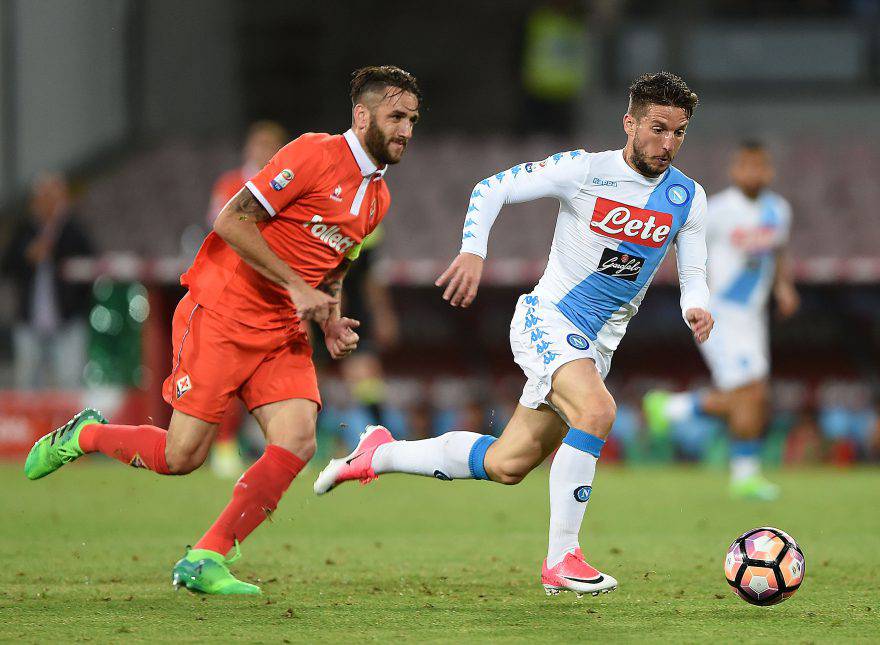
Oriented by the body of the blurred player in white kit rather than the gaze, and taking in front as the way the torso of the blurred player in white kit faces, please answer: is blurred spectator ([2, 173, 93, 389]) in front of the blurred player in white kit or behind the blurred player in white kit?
behind

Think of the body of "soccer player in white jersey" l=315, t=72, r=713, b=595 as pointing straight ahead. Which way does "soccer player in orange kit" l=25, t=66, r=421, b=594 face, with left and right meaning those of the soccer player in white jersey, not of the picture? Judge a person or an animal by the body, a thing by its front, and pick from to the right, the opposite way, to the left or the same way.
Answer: the same way

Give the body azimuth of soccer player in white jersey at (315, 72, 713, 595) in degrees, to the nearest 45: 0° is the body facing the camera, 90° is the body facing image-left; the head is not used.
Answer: approximately 315°

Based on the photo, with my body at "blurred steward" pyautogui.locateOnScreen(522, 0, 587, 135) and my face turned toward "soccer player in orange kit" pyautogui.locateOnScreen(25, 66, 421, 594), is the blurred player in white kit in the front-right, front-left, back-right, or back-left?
front-left

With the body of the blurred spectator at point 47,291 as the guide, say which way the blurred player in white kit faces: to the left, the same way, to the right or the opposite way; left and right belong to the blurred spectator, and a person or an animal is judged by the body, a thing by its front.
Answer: the same way

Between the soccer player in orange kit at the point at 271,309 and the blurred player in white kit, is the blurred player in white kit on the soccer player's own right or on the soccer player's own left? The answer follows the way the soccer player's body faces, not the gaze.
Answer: on the soccer player's own left

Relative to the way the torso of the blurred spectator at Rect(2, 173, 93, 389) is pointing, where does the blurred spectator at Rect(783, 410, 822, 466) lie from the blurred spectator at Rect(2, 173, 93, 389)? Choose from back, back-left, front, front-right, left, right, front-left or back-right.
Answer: left

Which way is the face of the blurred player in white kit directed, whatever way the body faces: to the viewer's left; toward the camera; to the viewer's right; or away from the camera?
toward the camera

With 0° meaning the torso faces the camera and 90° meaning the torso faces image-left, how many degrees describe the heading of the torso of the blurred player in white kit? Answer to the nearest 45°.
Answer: approximately 315°

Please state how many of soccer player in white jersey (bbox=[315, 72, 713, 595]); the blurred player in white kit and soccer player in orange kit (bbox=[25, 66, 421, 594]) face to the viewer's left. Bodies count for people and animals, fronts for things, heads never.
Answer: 0

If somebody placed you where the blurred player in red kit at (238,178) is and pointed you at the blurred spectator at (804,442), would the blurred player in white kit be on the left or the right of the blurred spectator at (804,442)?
right

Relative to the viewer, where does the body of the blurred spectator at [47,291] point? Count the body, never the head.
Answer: toward the camera

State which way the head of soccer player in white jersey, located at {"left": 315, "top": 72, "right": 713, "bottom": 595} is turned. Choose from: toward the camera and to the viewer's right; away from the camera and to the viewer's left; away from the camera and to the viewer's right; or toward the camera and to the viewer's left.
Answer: toward the camera and to the viewer's right
